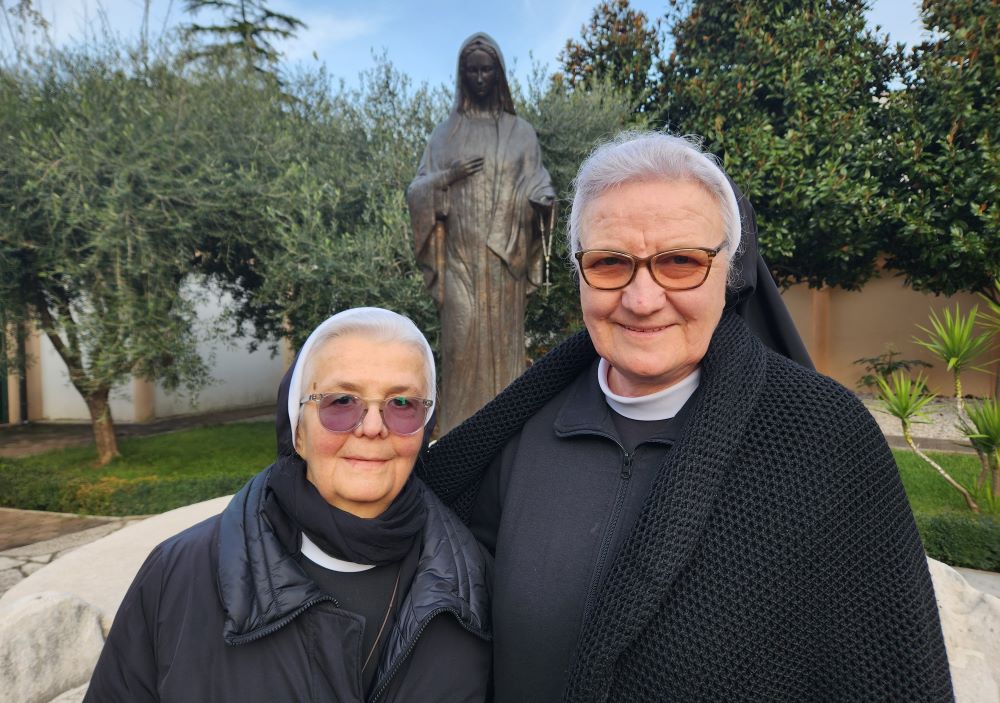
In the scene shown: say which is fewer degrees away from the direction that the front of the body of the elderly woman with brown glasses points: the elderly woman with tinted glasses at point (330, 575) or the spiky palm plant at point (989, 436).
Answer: the elderly woman with tinted glasses

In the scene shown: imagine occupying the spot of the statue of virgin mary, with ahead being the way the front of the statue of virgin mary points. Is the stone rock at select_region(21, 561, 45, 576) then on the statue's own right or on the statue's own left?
on the statue's own right

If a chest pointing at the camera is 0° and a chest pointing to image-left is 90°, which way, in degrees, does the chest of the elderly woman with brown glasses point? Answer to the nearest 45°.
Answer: approximately 45°

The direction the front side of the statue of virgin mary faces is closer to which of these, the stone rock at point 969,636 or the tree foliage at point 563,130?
the stone rock

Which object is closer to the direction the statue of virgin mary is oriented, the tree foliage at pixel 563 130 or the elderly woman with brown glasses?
the elderly woman with brown glasses

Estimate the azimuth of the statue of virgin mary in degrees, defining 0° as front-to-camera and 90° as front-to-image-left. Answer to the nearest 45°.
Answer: approximately 0°

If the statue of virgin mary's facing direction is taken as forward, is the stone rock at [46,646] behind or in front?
in front

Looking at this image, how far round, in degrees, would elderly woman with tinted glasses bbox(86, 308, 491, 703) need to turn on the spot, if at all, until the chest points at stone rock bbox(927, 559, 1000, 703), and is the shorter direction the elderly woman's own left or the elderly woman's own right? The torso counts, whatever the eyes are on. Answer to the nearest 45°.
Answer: approximately 45° to the elderly woman's own left

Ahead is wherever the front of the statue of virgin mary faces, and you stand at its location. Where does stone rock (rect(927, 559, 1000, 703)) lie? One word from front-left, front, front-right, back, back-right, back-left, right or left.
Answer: front-left

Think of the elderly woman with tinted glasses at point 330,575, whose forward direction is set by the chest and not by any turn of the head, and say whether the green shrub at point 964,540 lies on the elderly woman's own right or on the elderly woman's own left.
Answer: on the elderly woman's own left

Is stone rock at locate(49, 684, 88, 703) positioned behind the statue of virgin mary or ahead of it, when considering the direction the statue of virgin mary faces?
ahead

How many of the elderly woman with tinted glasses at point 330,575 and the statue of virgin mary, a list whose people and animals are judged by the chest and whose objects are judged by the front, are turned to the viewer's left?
0
